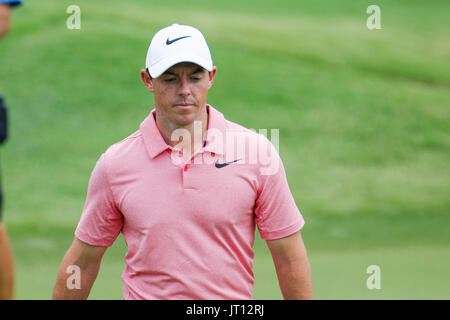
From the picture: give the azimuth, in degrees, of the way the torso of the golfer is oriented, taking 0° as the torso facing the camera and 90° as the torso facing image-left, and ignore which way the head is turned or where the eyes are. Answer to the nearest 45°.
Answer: approximately 0°

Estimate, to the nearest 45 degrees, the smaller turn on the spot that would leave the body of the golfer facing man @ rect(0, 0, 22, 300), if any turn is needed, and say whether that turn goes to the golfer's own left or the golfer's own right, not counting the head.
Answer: approximately 135° to the golfer's own right
